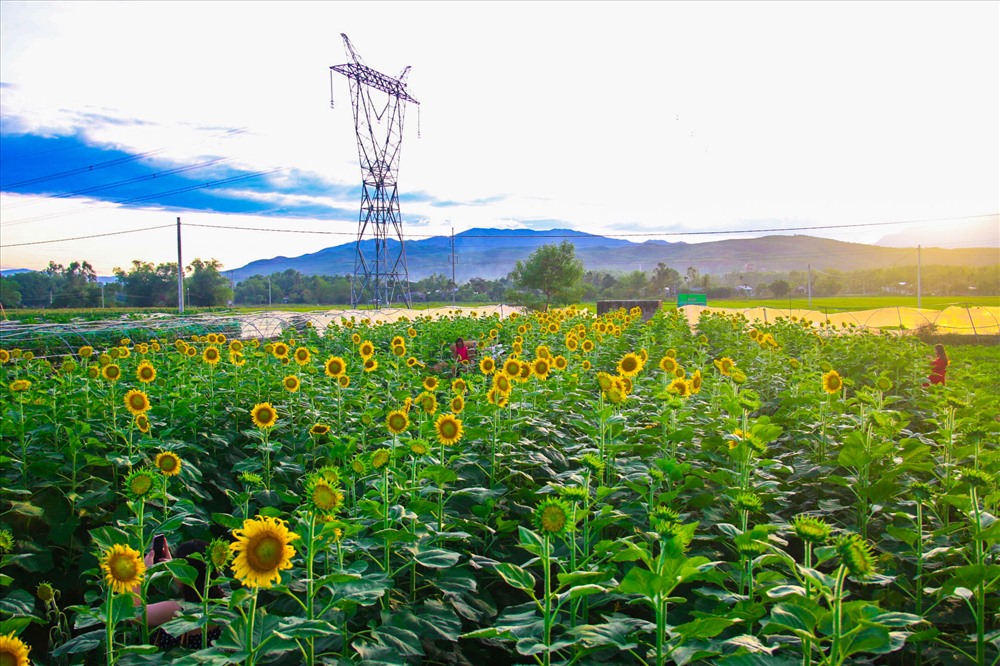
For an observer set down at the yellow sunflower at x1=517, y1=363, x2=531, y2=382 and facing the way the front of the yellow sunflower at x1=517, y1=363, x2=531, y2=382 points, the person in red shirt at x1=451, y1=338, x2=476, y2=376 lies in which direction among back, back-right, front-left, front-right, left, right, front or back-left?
back

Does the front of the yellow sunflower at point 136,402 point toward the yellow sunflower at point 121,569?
yes

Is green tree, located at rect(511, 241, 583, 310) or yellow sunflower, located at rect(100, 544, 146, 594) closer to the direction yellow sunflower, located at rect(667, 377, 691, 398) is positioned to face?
the yellow sunflower

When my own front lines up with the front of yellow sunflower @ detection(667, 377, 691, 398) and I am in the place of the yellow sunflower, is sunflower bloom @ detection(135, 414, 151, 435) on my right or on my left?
on my right

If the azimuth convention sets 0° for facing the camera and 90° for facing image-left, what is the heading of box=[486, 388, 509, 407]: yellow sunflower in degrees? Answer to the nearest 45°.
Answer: approximately 0°

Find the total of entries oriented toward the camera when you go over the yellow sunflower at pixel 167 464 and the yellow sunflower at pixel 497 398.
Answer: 2

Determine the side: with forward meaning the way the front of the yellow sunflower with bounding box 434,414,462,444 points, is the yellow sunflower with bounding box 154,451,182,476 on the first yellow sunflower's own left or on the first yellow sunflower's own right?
on the first yellow sunflower's own right

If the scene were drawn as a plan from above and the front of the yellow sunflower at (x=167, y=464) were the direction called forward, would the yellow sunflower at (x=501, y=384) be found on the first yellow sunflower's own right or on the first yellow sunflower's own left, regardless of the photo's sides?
on the first yellow sunflower's own left
